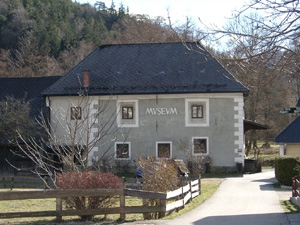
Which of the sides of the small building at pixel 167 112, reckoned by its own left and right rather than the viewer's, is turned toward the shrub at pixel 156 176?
front

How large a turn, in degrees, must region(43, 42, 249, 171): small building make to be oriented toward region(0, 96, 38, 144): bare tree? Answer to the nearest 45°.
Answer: approximately 90° to its right

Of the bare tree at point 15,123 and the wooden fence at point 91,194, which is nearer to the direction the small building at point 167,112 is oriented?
the wooden fence

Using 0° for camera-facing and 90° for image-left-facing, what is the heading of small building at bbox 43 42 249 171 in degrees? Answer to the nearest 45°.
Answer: approximately 0°

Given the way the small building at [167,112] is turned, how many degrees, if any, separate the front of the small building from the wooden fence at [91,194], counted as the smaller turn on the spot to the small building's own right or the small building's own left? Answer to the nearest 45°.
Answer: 0° — it already faces it

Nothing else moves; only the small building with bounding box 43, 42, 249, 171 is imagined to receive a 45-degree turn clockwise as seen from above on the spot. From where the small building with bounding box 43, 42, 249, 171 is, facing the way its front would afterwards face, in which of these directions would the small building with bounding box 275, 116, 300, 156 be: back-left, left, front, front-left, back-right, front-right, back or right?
back-left
